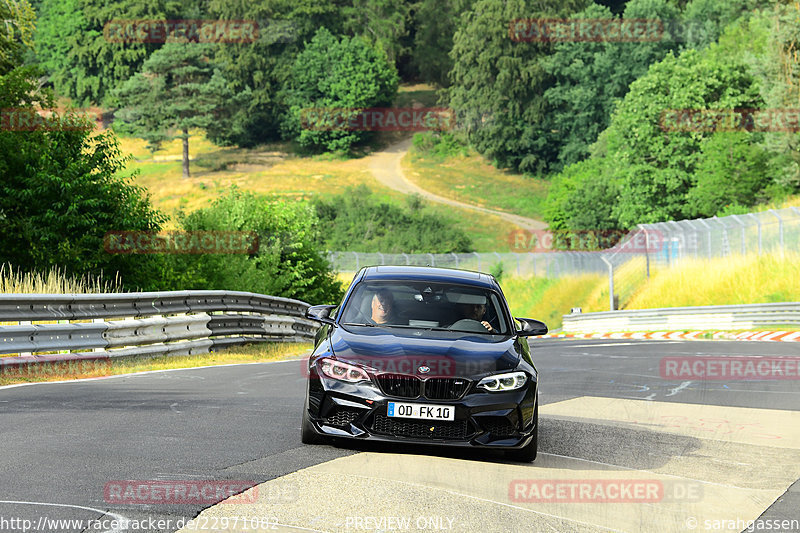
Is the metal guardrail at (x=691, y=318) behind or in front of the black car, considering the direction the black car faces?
behind

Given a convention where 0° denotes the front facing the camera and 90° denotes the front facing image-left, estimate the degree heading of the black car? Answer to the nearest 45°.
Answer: approximately 0°

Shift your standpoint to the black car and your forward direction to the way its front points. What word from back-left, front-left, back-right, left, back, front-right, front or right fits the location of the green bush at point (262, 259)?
back

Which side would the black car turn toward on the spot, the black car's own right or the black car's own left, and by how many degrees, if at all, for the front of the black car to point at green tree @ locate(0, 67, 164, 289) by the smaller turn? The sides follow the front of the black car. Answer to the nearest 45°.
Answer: approximately 135° to the black car's own right
